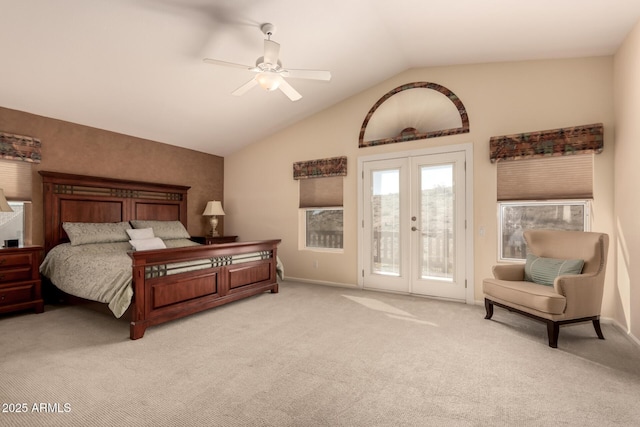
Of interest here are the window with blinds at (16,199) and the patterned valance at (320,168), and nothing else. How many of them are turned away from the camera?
0

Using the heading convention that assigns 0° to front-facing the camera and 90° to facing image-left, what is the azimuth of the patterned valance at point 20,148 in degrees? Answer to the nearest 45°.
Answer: approximately 315°

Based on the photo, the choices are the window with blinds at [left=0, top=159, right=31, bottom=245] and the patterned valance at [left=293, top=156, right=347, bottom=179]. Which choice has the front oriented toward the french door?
the window with blinds

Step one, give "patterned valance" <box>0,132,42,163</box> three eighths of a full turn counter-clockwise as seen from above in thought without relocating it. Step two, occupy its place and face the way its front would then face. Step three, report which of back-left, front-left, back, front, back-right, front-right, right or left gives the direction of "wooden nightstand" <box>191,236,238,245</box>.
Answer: right

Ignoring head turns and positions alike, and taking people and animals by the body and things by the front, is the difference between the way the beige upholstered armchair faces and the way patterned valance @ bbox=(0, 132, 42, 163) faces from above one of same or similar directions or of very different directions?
very different directions

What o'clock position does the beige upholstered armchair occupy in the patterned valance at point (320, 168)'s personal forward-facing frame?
The beige upholstered armchair is roughly at 9 o'clock from the patterned valance.

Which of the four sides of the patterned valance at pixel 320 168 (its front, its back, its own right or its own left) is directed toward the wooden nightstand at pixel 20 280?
front

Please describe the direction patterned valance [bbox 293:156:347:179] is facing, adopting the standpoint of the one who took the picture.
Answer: facing the viewer and to the left of the viewer

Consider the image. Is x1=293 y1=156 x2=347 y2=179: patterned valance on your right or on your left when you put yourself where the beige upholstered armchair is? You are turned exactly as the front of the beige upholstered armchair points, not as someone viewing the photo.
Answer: on your right

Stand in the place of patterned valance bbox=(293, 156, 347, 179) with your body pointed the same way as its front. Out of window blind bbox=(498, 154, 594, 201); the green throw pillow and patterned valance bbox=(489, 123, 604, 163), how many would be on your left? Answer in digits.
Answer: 3

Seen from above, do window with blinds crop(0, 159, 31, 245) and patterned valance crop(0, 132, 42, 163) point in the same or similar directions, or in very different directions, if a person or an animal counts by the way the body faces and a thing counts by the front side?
same or similar directions

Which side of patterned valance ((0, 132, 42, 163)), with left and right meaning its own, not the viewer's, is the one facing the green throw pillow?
front

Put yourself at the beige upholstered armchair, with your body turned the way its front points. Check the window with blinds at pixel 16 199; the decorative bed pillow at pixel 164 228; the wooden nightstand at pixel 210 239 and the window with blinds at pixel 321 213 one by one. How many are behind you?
0

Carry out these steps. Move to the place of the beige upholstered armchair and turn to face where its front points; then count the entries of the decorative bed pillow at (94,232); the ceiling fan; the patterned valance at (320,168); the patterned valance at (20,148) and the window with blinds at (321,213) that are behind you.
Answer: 0

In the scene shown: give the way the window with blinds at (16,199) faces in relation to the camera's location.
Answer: facing the viewer and to the right of the viewer

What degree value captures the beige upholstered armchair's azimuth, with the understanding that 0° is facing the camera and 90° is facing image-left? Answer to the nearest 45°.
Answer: approximately 45°

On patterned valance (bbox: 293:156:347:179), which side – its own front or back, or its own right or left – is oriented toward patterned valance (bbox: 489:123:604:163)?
left

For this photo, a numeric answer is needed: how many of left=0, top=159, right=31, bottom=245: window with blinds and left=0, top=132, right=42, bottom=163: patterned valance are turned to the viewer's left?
0
